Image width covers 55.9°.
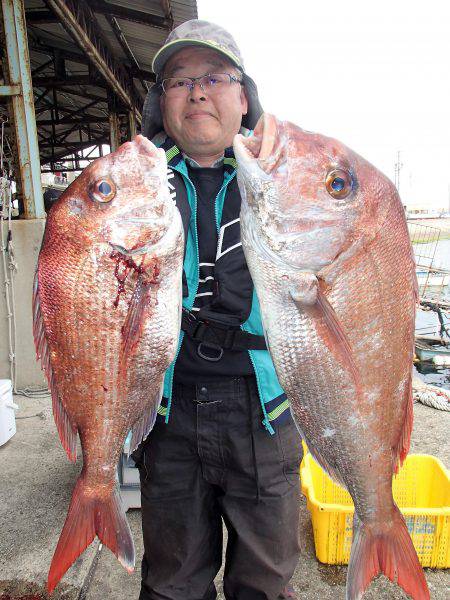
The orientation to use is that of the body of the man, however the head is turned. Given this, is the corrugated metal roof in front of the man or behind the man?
behind

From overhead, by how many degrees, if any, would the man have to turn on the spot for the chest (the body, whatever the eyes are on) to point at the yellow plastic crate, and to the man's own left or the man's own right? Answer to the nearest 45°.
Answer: approximately 135° to the man's own left

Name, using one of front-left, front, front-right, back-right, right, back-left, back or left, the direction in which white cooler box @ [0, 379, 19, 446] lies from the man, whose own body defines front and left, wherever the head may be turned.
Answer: back-right

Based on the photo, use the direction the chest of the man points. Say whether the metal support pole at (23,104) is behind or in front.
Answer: behind

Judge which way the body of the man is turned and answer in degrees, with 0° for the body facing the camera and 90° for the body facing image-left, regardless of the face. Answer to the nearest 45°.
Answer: approximately 0°

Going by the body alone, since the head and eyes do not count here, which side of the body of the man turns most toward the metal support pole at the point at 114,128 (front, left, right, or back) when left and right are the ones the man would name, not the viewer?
back
